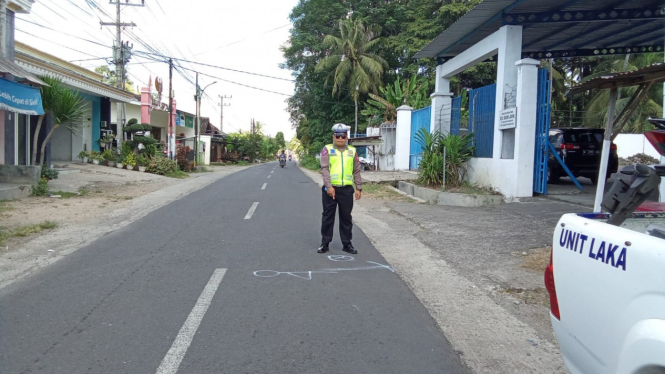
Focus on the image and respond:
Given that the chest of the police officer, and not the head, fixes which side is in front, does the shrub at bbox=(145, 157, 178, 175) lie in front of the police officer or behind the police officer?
behind

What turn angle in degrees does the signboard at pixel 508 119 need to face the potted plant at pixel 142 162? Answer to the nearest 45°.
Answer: approximately 45° to its right

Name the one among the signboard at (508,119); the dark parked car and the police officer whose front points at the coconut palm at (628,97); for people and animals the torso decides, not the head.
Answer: the dark parked car

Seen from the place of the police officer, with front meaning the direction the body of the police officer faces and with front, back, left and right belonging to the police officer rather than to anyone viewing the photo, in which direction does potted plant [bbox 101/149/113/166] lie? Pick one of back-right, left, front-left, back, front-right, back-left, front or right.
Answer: back-right

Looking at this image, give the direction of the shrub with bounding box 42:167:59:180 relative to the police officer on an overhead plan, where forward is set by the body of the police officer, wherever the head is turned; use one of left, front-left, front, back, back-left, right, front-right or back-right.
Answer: back-right

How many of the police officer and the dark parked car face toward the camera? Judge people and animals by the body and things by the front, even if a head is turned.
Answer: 1

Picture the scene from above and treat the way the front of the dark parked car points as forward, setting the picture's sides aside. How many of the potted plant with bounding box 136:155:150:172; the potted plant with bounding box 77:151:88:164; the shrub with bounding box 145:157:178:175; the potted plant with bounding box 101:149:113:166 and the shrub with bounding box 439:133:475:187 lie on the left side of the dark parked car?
5

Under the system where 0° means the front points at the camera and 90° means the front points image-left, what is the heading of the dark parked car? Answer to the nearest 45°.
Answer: approximately 180°

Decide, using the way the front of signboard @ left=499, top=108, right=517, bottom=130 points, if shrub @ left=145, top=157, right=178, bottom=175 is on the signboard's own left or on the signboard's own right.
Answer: on the signboard's own right

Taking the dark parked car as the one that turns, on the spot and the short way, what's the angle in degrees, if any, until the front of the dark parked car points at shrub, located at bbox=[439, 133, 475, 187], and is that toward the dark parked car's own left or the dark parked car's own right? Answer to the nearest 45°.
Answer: approximately 90° to the dark parked car's own left

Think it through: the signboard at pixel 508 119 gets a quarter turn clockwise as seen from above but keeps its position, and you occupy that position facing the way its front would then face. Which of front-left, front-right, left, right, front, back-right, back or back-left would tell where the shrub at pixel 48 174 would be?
front-left

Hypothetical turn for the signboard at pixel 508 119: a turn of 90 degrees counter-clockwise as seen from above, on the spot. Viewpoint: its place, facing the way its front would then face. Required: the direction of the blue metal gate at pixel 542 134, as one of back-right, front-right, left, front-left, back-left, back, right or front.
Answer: front-left

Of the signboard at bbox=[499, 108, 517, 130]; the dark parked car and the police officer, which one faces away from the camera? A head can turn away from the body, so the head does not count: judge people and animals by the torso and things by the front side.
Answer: the dark parked car
